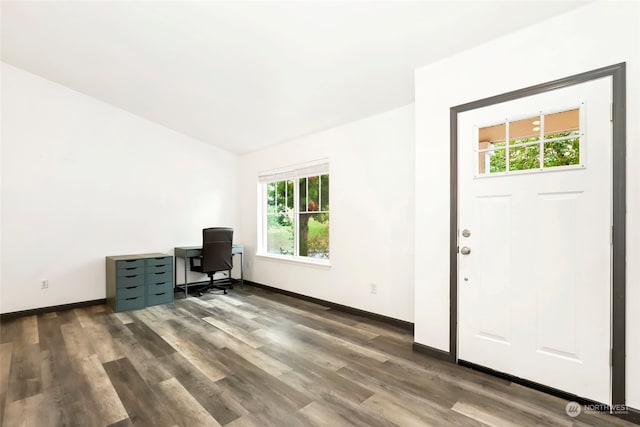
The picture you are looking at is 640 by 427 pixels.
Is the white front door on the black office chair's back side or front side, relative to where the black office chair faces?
on the back side

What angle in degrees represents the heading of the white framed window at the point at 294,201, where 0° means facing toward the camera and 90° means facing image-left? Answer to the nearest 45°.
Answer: approximately 45°

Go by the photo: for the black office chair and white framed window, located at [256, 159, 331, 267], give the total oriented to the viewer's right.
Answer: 0

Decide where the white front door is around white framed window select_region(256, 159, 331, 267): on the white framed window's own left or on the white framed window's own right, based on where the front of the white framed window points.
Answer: on the white framed window's own left

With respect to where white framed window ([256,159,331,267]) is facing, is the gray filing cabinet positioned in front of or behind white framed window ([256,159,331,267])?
in front

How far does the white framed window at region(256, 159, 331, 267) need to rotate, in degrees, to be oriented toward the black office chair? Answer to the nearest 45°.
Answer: approximately 45° to its right

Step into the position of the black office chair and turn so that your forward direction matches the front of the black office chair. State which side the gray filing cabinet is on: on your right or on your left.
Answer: on your left

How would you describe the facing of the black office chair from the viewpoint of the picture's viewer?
facing away from the viewer and to the left of the viewer
